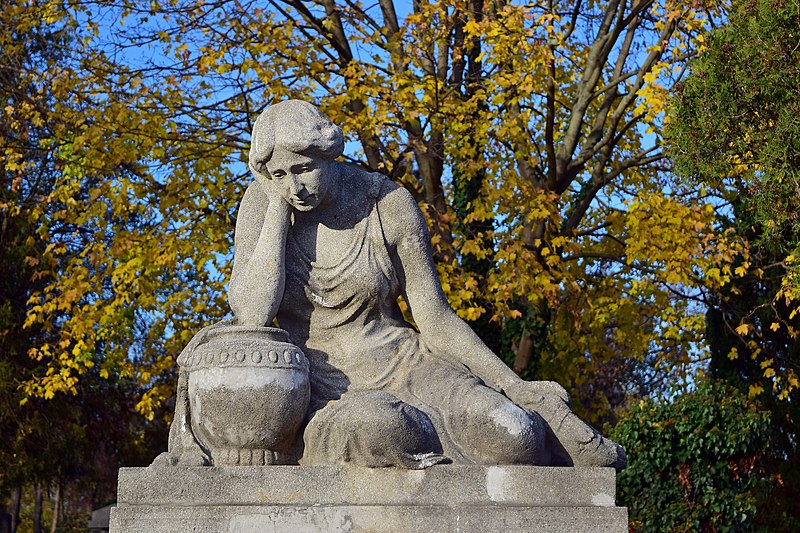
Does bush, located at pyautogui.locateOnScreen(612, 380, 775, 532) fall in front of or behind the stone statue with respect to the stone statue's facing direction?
behind

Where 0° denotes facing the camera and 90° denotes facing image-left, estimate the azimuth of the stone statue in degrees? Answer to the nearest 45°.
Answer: approximately 0°

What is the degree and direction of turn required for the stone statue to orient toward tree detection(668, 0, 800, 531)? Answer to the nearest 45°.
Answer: approximately 135° to its left
